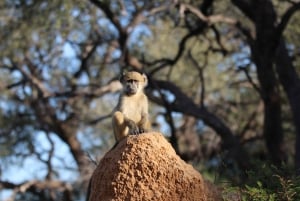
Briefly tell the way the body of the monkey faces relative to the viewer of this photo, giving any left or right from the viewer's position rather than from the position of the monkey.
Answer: facing the viewer
